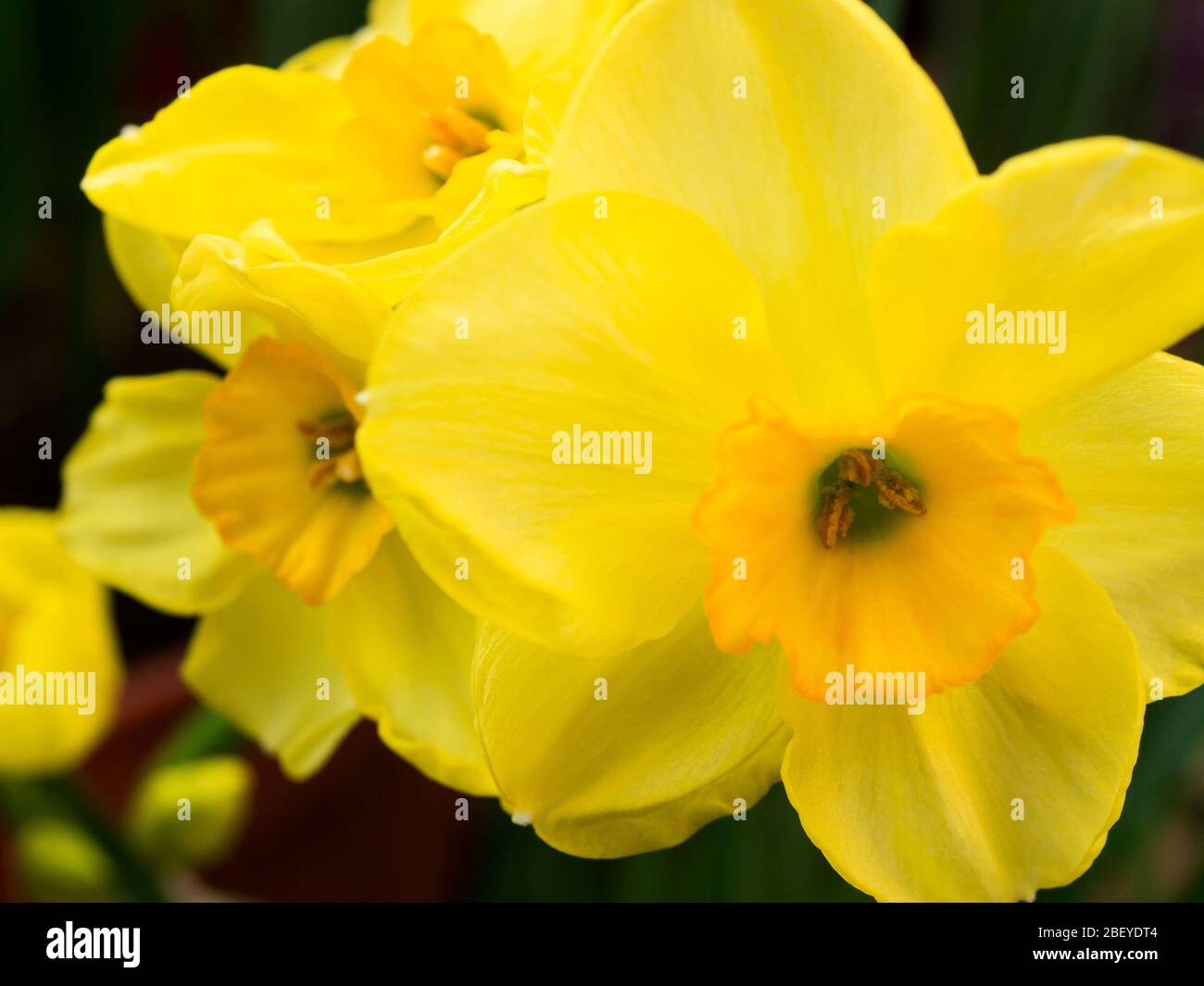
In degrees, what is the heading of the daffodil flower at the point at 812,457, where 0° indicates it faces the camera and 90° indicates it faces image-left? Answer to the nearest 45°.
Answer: approximately 0°

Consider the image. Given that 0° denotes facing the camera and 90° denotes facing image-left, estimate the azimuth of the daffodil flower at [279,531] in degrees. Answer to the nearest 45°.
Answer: approximately 0°

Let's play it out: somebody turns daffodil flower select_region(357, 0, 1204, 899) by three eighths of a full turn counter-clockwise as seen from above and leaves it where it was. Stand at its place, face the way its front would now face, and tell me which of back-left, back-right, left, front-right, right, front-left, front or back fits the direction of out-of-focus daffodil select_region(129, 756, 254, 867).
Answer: left
